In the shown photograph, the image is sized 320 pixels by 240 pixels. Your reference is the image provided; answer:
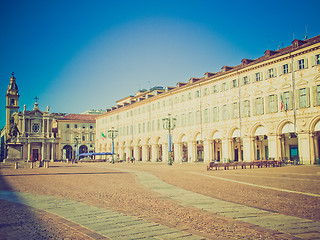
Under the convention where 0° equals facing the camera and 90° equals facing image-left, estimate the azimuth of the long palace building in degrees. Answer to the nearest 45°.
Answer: approximately 45°

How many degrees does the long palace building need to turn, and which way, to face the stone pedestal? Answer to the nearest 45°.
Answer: approximately 45° to its right
